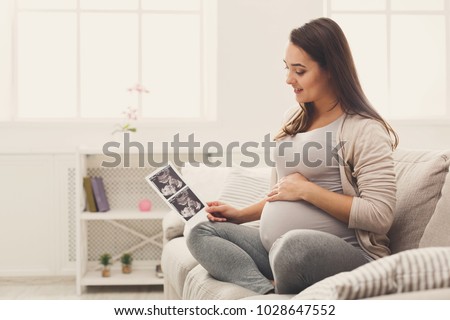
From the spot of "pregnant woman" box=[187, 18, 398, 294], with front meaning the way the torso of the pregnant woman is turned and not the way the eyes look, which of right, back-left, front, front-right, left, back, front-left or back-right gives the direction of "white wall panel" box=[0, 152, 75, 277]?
right

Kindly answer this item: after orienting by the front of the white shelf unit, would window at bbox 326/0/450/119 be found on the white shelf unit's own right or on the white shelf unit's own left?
on the white shelf unit's own left

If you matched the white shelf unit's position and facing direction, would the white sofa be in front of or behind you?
in front

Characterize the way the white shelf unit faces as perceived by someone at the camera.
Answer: facing the viewer

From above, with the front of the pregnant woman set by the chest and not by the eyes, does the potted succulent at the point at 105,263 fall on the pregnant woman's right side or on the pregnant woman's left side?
on the pregnant woman's right side

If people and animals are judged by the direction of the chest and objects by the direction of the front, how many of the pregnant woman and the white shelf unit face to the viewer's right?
0

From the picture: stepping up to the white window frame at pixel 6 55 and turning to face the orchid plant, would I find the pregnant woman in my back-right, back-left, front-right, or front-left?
front-right

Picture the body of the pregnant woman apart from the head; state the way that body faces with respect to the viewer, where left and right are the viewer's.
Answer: facing the viewer and to the left of the viewer
